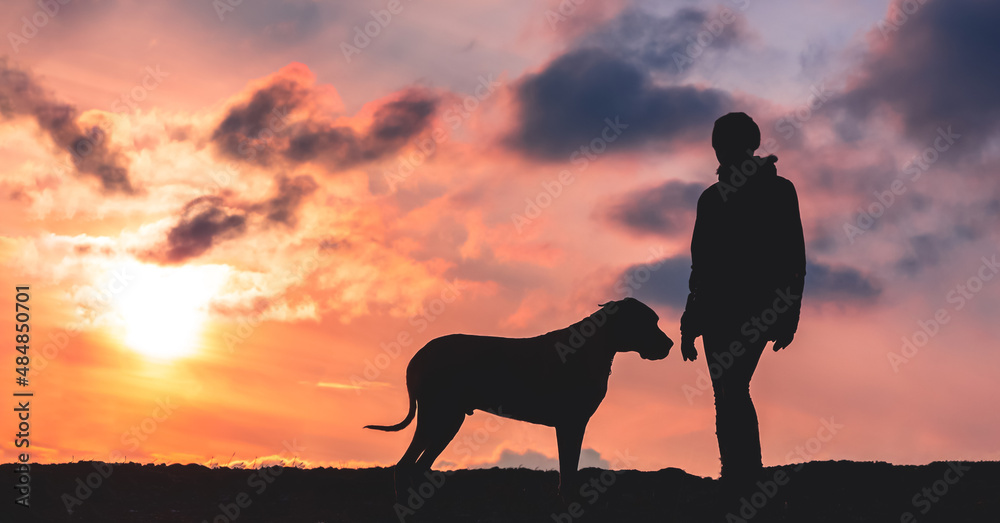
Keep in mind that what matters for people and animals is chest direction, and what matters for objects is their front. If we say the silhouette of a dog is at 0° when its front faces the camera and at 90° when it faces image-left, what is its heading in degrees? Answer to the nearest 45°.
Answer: approximately 270°
